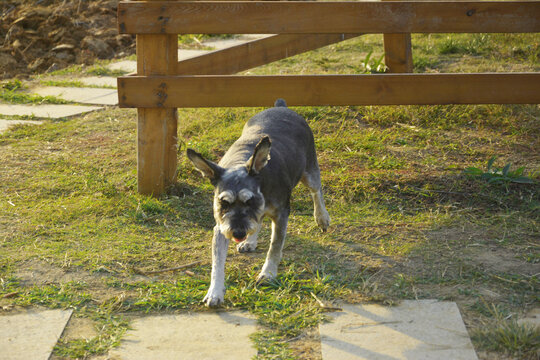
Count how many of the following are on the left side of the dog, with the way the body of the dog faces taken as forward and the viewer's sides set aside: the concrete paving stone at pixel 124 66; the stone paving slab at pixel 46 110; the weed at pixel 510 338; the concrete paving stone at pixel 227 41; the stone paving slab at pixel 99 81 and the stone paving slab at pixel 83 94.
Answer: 1

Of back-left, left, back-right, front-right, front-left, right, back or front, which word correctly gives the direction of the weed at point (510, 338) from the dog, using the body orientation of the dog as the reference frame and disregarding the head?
left

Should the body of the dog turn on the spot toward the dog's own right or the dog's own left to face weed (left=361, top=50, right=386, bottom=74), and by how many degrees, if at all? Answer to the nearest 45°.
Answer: approximately 135° to the dog's own right

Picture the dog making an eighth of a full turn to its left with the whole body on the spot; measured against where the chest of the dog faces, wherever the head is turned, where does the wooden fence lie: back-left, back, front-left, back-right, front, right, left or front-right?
back

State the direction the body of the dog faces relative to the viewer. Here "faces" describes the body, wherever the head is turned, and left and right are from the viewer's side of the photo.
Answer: facing the viewer and to the left of the viewer

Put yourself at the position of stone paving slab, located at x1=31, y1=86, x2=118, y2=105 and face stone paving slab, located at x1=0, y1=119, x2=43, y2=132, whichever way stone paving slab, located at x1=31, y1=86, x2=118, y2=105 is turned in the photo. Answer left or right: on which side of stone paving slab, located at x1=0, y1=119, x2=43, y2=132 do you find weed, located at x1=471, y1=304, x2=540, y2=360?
left

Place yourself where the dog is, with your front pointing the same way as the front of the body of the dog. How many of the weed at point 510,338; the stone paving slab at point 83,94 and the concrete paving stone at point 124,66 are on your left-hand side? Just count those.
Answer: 1

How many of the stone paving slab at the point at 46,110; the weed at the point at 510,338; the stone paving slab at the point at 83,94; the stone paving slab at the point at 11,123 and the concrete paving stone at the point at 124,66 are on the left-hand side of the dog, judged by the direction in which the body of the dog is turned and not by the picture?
1

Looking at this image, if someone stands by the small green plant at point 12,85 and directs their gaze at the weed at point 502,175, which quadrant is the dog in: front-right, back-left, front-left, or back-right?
front-right

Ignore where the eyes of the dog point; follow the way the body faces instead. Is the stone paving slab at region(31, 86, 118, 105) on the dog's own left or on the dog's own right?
on the dog's own right

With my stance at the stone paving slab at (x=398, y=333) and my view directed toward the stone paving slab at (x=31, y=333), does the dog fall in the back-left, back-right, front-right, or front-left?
front-right

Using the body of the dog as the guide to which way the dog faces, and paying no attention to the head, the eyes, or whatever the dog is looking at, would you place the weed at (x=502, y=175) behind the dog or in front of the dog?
behind

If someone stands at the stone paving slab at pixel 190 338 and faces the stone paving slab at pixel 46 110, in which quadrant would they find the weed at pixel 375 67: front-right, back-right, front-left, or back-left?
front-right

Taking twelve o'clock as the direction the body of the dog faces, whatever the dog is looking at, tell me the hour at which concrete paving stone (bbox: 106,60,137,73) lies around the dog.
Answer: The concrete paving stone is roughly at 4 o'clock from the dog.
